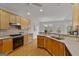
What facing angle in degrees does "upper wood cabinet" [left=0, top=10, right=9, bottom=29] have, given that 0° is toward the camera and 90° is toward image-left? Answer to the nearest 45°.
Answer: approximately 315°
